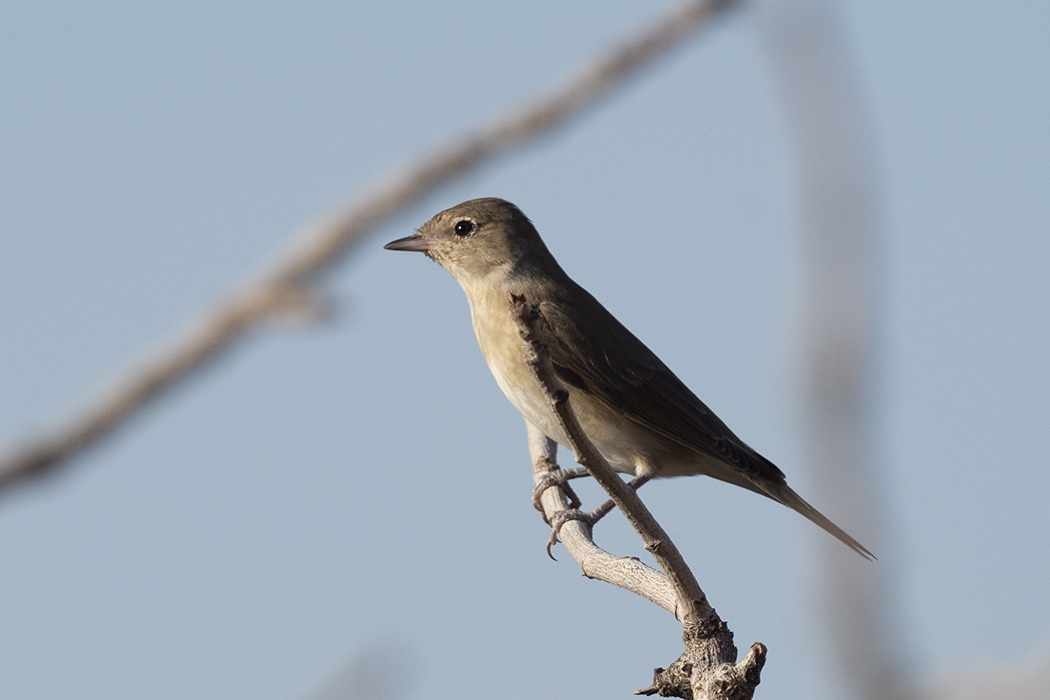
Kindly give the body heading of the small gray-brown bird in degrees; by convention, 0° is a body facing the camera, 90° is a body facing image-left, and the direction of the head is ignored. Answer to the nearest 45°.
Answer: approximately 90°
